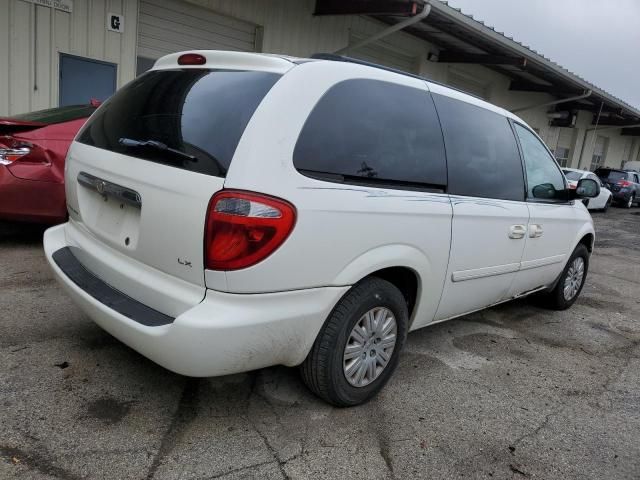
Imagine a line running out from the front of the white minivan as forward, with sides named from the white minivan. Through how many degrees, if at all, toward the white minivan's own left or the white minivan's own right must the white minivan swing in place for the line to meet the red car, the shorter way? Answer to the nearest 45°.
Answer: approximately 90° to the white minivan's own left

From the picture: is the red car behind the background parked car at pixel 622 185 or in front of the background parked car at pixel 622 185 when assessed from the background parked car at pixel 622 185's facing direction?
behind

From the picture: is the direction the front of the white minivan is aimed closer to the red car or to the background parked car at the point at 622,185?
the background parked car

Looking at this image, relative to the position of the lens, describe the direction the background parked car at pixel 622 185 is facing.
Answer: facing away from the viewer and to the right of the viewer

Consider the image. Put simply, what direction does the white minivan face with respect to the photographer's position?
facing away from the viewer and to the right of the viewer
